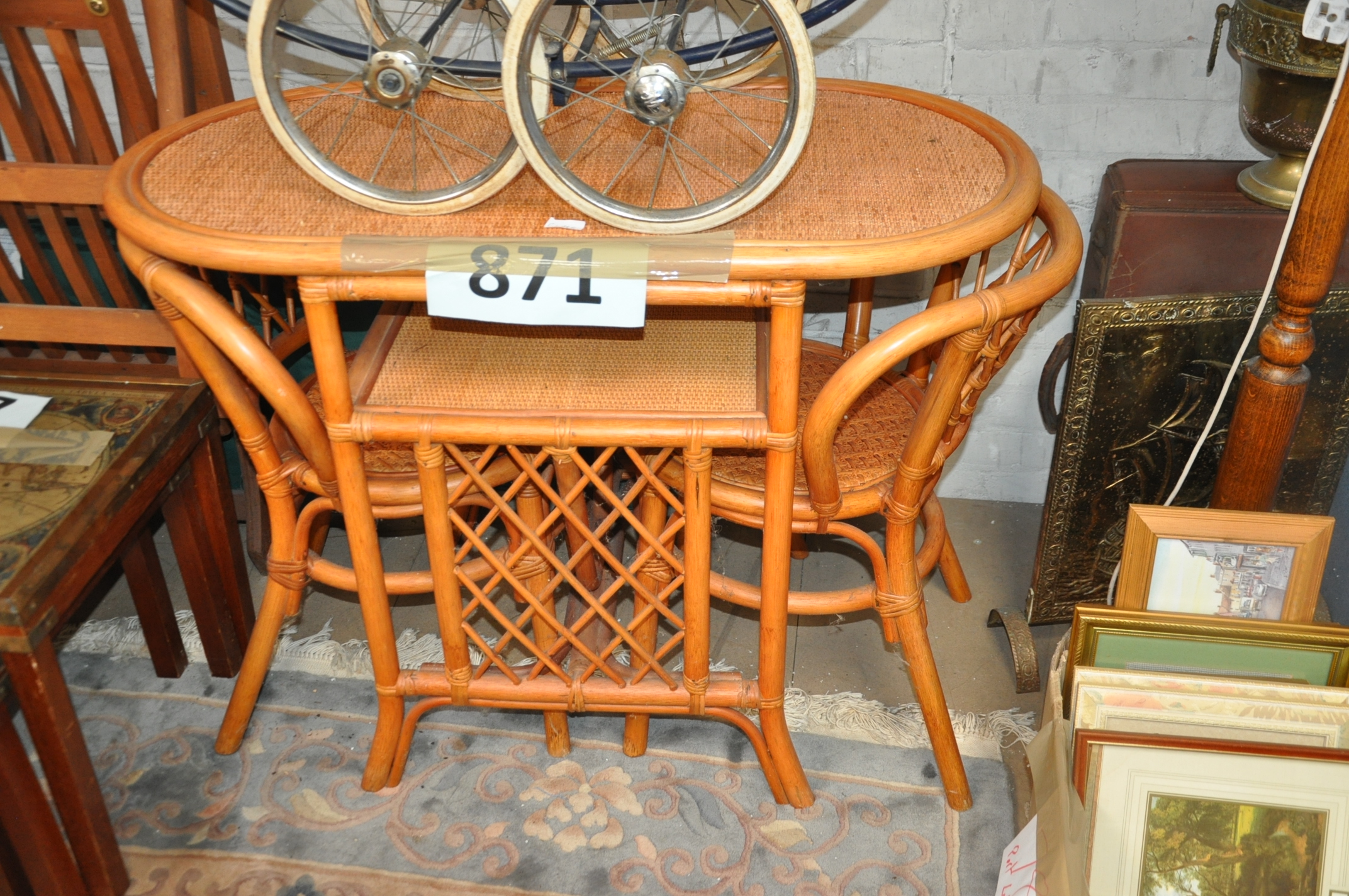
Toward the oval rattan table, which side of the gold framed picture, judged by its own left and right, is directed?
right

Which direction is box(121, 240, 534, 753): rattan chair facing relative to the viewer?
to the viewer's right

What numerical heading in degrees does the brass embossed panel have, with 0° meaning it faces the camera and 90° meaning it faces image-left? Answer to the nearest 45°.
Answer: approximately 0°

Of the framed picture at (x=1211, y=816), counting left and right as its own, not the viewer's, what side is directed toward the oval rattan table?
right

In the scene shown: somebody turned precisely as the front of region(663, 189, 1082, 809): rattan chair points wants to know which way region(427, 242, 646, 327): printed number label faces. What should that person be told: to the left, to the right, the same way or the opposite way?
to the left

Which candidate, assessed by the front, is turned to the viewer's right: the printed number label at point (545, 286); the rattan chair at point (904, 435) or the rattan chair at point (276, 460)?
the rattan chair at point (276, 460)

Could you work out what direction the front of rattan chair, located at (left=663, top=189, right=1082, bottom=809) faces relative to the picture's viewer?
facing to the left of the viewer

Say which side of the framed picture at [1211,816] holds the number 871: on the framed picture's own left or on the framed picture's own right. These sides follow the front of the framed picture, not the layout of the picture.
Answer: on the framed picture's own right

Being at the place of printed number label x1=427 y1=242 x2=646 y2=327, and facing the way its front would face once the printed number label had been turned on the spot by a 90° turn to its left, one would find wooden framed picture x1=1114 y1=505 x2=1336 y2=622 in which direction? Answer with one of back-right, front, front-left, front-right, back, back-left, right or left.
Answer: front
